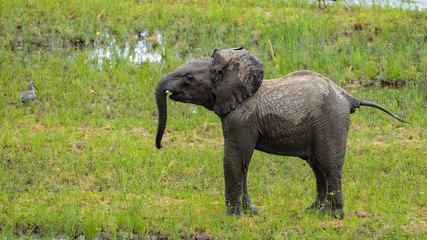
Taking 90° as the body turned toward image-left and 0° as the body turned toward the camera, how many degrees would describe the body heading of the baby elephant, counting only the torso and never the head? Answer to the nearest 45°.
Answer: approximately 90°

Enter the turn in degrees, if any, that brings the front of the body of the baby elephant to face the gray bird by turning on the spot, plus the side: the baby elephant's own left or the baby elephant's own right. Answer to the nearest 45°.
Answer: approximately 45° to the baby elephant's own right
